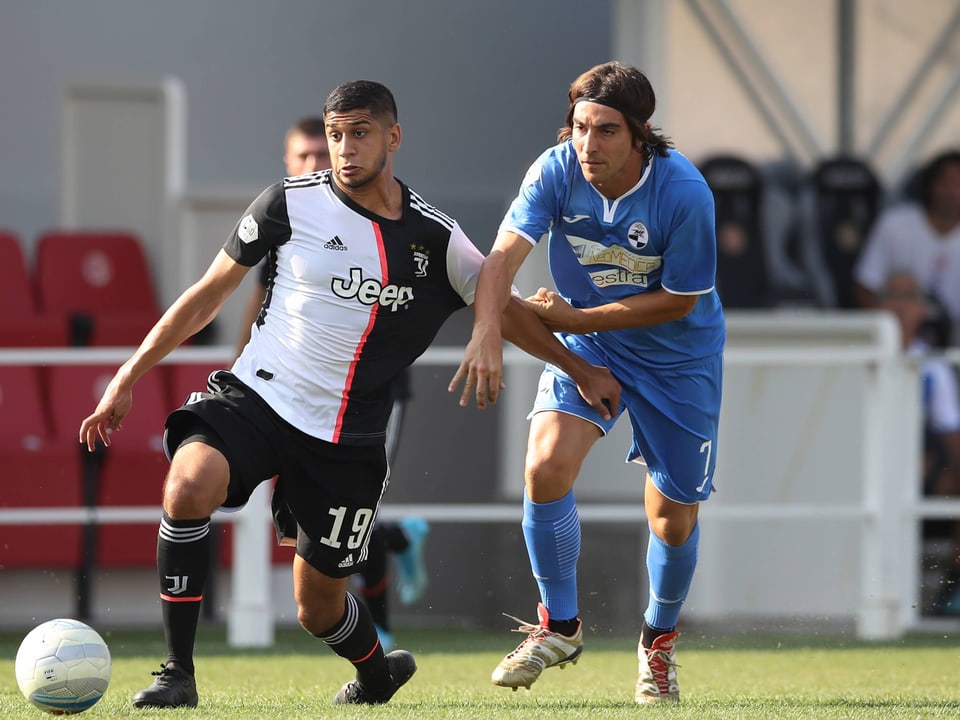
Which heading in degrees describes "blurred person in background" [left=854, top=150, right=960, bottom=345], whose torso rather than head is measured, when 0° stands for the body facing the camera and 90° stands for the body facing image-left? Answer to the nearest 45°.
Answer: approximately 0°

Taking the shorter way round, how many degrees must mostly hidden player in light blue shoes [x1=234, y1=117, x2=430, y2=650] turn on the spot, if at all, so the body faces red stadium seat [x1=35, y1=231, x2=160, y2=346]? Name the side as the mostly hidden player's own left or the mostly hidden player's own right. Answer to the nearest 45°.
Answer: approximately 135° to the mostly hidden player's own right

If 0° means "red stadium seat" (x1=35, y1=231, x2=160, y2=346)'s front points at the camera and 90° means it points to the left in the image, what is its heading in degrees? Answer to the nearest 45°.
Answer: approximately 315°

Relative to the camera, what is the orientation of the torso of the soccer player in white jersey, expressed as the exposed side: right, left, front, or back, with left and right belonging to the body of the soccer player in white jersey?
front

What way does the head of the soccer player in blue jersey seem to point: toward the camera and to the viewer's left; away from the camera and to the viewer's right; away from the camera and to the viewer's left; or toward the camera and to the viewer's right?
toward the camera and to the viewer's left

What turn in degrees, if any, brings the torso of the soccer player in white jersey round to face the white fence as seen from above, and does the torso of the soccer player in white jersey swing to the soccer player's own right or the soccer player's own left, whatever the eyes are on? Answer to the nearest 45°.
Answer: approximately 135° to the soccer player's own left
